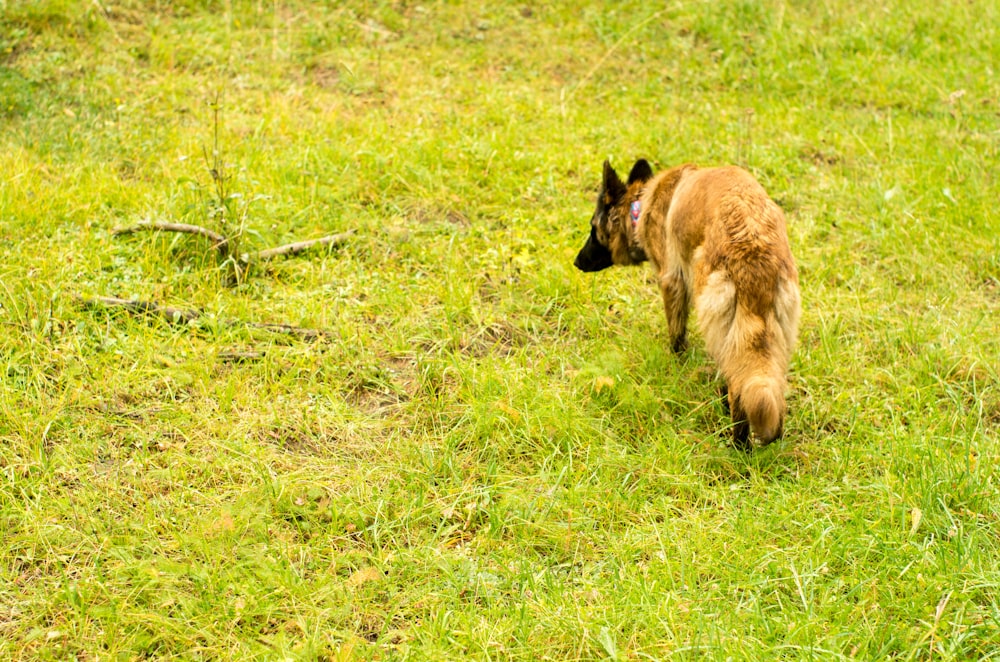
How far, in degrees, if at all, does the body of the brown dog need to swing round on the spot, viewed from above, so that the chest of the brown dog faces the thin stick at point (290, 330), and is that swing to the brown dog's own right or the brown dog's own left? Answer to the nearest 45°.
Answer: approximately 45° to the brown dog's own left

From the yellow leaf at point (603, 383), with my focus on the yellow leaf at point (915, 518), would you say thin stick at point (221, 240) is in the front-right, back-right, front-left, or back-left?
back-right

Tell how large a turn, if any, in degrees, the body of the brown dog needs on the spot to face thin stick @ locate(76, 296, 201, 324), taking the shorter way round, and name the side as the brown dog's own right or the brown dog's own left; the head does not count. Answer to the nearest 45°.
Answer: approximately 45° to the brown dog's own left

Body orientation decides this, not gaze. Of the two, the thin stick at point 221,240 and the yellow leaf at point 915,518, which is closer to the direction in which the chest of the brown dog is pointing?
the thin stick

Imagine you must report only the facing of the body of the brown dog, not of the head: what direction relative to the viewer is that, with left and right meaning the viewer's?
facing away from the viewer and to the left of the viewer

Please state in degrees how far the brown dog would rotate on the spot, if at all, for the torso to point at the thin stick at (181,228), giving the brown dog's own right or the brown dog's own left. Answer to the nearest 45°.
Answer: approximately 45° to the brown dog's own left

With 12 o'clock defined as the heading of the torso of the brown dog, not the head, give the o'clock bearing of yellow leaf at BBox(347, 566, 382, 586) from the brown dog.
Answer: The yellow leaf is roughly at 9 o'clock from the brown dog.

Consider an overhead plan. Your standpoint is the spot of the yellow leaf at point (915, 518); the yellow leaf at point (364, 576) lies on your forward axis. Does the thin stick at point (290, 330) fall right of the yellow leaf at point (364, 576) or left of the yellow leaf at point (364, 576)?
right

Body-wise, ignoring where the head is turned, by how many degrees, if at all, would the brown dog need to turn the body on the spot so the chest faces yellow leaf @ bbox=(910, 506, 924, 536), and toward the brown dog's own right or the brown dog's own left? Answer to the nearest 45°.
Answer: approximately 180°
